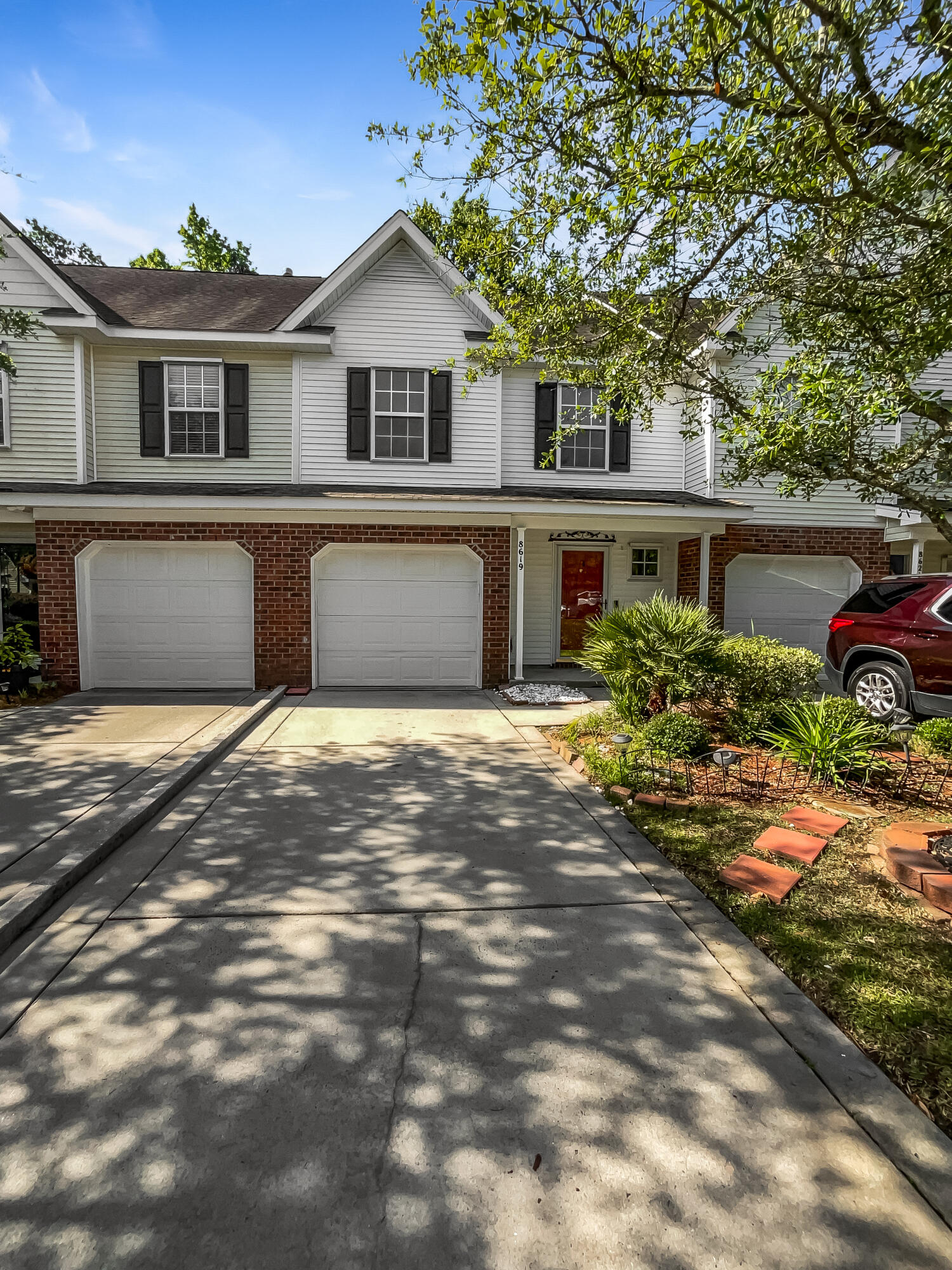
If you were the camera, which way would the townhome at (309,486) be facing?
facing the viewer

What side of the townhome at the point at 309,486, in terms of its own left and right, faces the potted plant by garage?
right

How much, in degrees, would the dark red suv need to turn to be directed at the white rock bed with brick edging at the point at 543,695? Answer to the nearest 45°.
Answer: approximately 135° to its right

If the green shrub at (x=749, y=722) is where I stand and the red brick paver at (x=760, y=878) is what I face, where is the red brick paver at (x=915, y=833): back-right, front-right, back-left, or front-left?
front-left

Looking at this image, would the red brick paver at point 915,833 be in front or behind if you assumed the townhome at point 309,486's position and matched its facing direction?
in front

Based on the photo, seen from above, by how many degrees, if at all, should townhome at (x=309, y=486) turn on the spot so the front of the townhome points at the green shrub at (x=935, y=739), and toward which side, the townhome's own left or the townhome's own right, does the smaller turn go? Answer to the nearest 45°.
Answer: approximately 45° to the townhome's own left

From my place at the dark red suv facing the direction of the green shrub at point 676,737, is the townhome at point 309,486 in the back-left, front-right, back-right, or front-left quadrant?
front-right

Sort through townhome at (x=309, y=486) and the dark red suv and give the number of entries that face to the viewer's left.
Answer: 0
